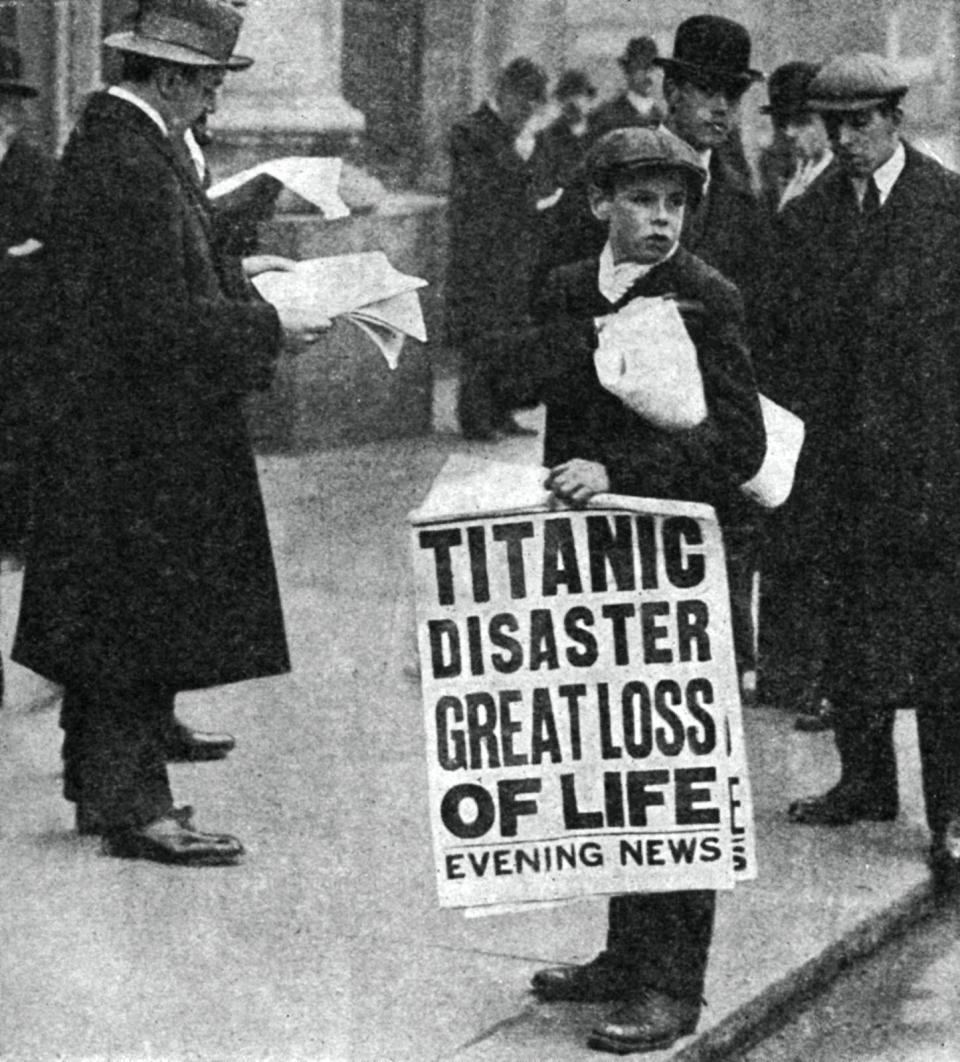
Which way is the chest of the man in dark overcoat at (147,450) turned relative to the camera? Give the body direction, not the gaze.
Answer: to the viewer's right

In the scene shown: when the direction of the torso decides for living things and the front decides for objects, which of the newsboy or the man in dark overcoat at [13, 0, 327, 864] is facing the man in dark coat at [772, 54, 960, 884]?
the man in dark overcoat at [13, 0, 327, 864]

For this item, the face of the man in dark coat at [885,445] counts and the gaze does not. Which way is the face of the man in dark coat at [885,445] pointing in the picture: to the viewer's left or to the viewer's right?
to the viewer's left

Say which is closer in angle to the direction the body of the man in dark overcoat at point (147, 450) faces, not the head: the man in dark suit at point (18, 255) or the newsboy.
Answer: the newsboy

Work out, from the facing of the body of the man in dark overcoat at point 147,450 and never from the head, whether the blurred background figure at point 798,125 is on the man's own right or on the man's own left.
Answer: on the man's own left

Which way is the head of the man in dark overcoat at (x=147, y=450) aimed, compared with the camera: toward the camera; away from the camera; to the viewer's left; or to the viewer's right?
to the viewer's right

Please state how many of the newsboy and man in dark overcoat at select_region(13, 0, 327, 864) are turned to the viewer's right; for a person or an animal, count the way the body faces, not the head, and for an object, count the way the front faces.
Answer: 1

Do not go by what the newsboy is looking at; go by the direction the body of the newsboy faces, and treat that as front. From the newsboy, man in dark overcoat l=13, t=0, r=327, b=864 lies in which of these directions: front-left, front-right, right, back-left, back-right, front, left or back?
right
